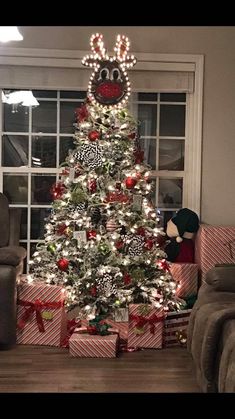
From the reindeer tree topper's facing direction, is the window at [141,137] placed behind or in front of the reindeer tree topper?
behind

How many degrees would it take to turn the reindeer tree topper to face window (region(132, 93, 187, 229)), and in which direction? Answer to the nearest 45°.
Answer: approximately 135° to its left

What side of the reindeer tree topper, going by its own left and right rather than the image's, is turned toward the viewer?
front
